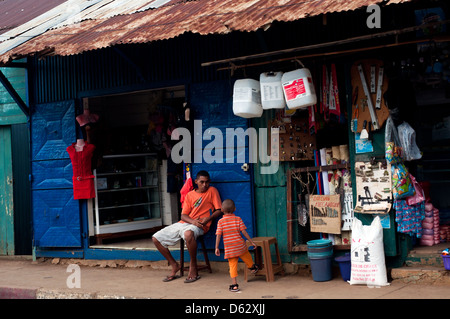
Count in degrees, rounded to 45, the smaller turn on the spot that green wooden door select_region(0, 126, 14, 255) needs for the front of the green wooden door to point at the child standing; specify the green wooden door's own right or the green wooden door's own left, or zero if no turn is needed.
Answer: approximately 45° to the green wooden door's own left

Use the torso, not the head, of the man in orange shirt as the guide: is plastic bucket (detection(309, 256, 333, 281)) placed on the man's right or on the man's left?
on the man's left

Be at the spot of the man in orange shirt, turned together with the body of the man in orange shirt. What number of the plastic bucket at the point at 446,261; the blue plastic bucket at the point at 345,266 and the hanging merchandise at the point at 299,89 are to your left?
3

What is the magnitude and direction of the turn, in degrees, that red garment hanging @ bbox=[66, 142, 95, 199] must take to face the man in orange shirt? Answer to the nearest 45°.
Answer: approximately 45° to its left

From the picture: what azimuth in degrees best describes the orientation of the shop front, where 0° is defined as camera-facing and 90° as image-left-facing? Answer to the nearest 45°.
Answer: approximately 0°

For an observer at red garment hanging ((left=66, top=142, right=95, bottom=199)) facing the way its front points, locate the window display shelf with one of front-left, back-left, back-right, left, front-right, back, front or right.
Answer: back-left
